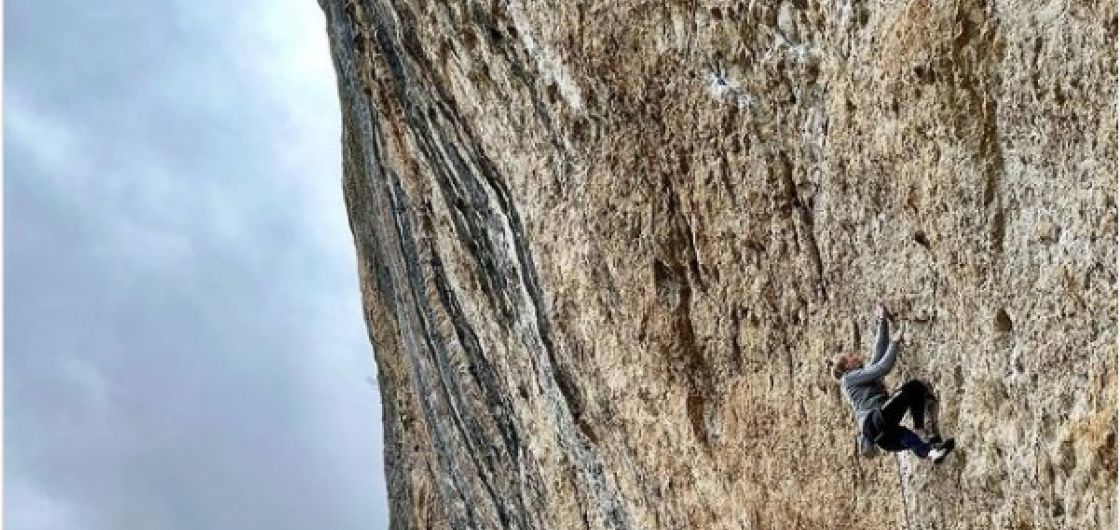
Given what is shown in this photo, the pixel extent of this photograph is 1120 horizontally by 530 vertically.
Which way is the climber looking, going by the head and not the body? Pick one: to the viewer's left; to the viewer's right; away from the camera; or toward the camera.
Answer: away from the camera

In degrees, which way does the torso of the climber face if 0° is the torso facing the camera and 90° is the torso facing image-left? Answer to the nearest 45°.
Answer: approximately 270°
